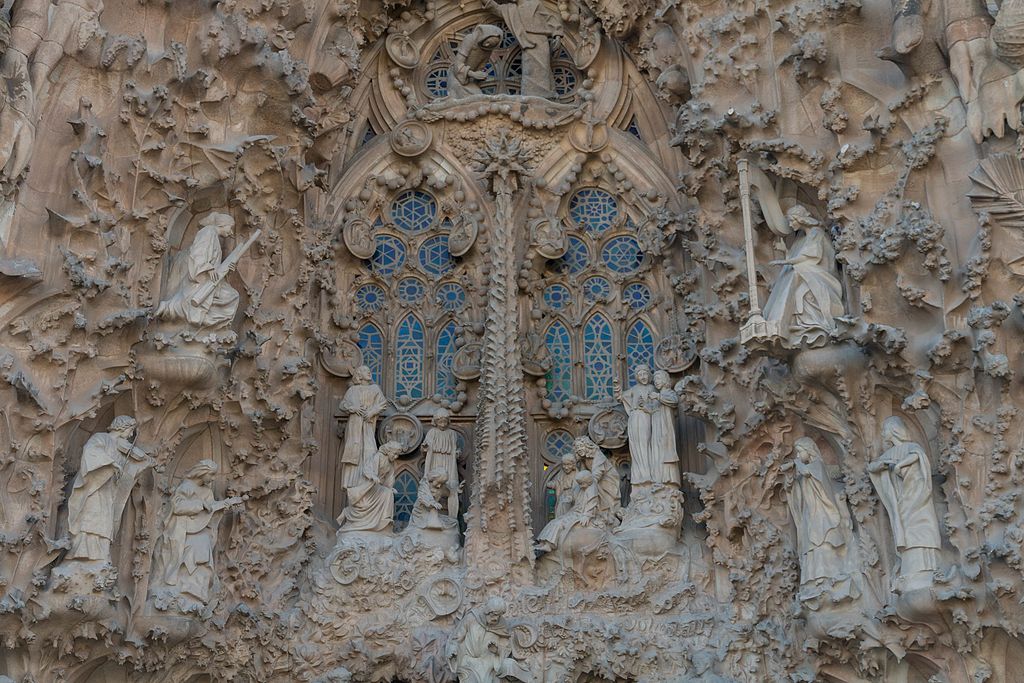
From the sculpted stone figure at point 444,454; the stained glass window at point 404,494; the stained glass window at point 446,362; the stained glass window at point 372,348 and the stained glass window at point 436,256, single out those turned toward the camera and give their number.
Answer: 5

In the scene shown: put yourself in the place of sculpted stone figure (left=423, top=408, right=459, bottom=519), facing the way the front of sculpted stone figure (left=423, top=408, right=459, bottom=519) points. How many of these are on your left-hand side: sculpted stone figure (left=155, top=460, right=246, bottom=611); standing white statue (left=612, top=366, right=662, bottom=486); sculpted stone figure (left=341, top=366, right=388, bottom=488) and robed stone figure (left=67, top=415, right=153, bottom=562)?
1

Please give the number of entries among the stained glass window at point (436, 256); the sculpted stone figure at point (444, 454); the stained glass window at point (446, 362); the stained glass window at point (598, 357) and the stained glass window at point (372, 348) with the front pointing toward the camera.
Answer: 5

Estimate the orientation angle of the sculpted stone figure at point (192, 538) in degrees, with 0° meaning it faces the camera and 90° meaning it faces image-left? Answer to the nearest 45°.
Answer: approximately 315°

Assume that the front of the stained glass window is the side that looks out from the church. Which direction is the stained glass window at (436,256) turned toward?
toward the camera

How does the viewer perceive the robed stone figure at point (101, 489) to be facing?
facing the viewer and to the right of the viewer

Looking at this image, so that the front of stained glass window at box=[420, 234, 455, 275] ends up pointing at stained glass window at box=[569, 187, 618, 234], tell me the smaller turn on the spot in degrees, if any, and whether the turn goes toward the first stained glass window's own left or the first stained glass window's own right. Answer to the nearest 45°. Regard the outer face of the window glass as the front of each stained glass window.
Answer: approximately 90° to the first stained glass window's own left

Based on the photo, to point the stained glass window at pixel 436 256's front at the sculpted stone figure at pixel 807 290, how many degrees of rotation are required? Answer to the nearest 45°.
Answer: approximately 45° to its left

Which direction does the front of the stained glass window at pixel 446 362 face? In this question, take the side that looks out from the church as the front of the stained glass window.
toward the camera

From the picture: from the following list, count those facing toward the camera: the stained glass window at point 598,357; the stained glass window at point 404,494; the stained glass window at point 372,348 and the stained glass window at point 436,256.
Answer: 4

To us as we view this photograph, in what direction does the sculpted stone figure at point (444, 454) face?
facing the viewer

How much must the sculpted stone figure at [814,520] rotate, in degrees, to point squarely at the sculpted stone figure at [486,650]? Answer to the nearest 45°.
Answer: approximately 45° to its right

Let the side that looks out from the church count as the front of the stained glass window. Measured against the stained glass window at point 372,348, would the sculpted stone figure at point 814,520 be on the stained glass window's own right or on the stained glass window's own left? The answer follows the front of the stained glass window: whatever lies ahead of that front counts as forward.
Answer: on the stained glass window's own left

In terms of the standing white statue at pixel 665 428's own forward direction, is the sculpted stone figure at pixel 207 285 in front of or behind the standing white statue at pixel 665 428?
in front
